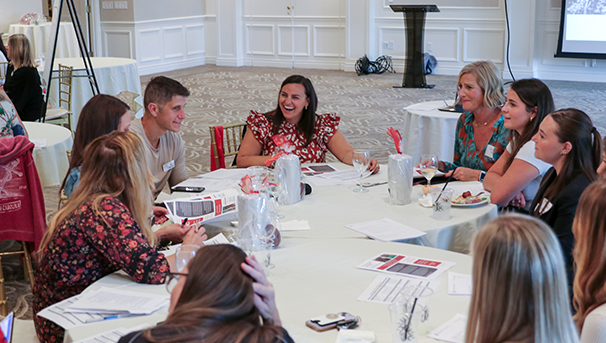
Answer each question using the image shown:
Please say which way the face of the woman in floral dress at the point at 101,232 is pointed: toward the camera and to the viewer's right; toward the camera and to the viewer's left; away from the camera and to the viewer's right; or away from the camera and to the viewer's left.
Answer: away from the camera and to the viewer's right

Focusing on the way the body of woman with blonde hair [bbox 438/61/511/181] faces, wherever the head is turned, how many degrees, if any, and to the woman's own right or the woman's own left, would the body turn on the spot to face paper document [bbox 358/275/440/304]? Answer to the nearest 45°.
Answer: approximately 45° to the woman's own left

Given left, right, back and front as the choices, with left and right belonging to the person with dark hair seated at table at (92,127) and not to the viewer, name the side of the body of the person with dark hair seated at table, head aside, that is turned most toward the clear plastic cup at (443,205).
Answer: front

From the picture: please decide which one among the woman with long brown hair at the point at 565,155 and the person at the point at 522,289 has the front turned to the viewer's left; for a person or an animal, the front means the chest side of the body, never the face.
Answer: the woman with long brown hair

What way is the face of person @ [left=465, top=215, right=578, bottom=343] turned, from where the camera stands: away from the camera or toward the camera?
away from the camera

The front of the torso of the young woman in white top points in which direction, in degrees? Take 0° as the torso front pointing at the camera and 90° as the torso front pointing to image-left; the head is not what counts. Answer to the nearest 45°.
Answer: approximately 90°

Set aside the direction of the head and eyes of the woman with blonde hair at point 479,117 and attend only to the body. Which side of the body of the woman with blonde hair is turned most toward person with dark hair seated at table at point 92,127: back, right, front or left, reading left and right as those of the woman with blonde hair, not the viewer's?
front

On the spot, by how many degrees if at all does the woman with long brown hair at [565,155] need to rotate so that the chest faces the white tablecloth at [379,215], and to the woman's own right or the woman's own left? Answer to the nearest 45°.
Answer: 0° — they already face it

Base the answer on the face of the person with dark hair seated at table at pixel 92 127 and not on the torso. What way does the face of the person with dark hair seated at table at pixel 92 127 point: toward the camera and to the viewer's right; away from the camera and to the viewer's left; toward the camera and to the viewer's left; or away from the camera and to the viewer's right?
away from the camera and to the viewer's right

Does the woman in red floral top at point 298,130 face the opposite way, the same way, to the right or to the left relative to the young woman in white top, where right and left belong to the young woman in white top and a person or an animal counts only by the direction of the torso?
to the left

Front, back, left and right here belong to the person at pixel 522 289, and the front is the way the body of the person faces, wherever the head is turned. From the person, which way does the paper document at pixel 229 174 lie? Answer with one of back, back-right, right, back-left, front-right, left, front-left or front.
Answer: front-left

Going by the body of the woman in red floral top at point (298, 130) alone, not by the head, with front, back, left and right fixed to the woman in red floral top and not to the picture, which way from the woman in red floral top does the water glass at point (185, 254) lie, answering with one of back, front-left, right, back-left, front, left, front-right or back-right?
front

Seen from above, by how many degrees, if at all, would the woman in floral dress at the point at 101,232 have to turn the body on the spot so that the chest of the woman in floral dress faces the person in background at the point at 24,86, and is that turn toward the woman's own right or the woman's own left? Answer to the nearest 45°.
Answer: approximately 45° to the woman's own left

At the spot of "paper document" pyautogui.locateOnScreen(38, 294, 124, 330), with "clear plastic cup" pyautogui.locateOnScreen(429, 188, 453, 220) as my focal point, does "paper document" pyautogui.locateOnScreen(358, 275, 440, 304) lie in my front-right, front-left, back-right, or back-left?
front-right

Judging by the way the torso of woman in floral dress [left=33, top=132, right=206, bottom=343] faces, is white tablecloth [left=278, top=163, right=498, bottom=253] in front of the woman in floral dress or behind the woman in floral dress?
in front

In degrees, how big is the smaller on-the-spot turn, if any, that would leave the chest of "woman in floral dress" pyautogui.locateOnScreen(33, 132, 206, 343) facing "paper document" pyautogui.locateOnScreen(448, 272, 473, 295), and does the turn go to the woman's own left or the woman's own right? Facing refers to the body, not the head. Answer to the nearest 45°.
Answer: approximately 45° to the woman's own right

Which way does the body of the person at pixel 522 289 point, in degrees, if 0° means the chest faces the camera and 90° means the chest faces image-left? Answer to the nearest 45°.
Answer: approximately 180°
